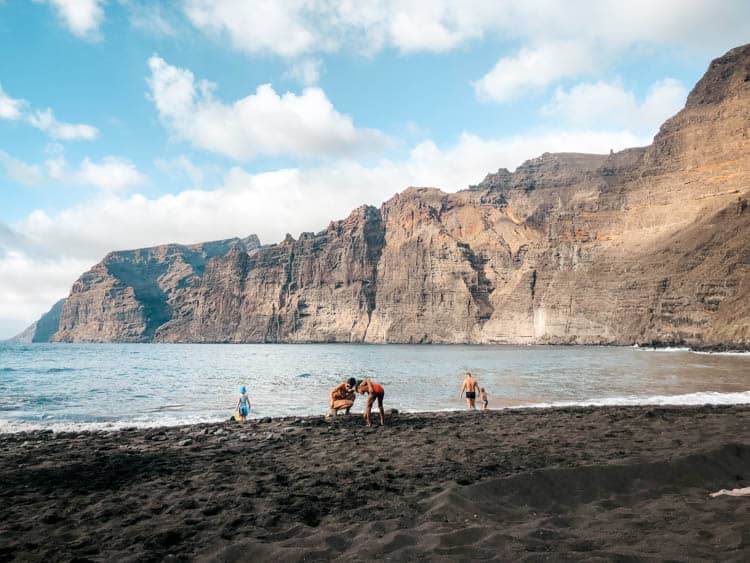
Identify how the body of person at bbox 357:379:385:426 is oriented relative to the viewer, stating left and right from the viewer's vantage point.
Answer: facing to the left of the viewer
